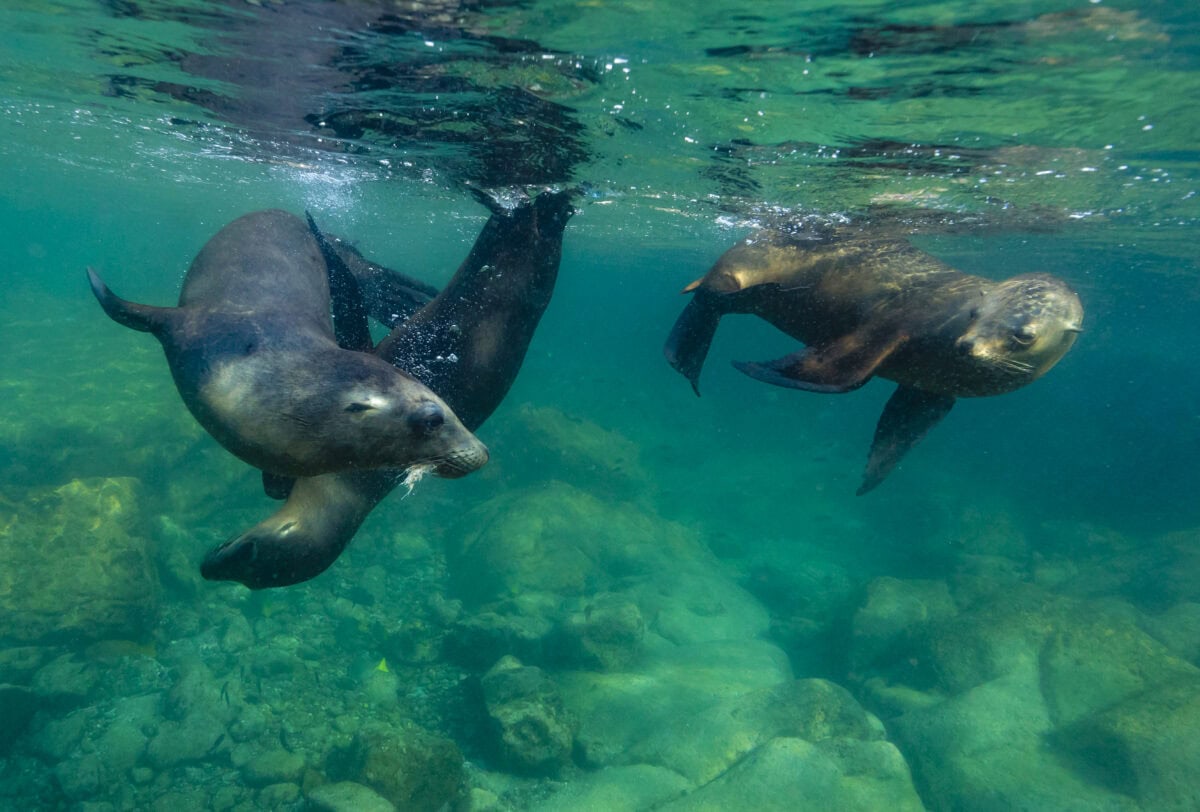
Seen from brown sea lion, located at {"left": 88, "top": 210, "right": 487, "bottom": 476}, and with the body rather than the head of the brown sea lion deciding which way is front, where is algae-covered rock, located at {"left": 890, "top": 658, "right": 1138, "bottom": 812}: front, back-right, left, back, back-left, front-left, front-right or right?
front-left

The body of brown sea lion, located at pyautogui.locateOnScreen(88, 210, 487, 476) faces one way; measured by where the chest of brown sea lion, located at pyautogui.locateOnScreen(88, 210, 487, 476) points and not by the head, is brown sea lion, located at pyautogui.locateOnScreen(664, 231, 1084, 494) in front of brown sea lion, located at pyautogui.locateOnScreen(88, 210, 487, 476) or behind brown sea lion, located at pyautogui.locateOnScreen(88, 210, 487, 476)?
in front

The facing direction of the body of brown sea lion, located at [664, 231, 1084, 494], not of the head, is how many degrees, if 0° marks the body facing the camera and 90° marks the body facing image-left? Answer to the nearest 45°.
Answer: approximately 315°

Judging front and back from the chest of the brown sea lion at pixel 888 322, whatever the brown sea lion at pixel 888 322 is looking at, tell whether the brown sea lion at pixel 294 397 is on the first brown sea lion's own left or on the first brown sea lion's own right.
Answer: on the first brown sea lion's own right

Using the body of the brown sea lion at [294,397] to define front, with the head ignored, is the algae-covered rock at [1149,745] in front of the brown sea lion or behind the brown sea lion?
in front

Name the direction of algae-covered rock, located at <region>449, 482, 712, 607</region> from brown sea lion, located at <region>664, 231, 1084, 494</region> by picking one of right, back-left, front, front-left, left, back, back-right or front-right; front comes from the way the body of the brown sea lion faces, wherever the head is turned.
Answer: back

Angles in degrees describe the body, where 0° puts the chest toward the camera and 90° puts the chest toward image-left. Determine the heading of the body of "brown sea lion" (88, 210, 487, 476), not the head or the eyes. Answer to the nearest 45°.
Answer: approximately 315°
